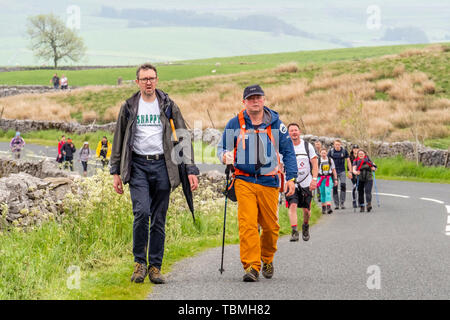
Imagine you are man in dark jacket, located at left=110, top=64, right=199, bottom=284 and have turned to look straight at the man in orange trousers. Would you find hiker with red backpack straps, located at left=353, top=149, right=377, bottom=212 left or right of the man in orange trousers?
left

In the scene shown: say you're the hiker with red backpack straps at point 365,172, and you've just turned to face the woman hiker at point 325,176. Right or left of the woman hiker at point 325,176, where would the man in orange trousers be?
left

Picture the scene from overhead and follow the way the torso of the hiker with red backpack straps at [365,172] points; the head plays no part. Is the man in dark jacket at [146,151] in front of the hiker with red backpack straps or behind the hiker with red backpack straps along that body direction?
in front

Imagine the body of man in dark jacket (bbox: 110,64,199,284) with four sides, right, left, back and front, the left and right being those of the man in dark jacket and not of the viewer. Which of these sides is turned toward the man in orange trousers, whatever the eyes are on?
left

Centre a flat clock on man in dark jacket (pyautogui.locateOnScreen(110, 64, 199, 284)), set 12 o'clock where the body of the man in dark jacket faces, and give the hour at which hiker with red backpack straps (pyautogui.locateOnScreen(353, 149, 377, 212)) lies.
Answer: The hiker with red backpack straps is roughly at 7 o'clock from the man in dark jacket.

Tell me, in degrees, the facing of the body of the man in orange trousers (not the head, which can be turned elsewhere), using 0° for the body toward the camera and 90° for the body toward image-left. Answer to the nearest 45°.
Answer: approximately 0°

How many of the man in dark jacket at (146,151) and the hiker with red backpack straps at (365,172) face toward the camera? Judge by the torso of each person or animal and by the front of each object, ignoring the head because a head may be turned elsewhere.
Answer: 2

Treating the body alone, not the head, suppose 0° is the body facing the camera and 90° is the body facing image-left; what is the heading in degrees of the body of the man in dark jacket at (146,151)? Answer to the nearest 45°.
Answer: approximately 0°

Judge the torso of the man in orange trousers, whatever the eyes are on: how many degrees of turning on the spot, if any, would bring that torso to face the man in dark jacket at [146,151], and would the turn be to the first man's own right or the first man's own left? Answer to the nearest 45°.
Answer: approximately 90° to the first man's own right

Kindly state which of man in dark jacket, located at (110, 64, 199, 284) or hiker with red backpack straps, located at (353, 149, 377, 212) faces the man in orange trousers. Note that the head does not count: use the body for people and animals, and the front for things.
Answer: the hiker with red backpack straps

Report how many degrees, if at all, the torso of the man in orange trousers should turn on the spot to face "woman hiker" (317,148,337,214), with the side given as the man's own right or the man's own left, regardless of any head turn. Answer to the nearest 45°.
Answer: approximately 180°
